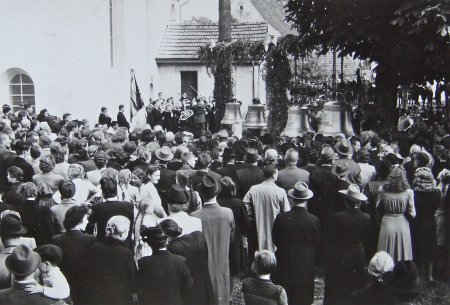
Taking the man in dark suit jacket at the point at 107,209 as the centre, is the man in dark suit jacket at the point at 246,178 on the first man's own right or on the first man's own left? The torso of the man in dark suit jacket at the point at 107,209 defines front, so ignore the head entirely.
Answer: on the first man's own right

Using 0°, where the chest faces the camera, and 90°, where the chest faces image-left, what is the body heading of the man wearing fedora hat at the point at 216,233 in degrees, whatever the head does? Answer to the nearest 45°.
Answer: approximately 180°

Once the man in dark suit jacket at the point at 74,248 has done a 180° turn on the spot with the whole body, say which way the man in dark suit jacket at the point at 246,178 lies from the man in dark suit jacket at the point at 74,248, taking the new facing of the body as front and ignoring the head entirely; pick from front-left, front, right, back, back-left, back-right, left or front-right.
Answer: back-left

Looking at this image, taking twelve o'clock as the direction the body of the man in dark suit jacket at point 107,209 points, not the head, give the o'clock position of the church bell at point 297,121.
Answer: The church bell is roughly at 1 o'clock from the man in dark suit jacket.

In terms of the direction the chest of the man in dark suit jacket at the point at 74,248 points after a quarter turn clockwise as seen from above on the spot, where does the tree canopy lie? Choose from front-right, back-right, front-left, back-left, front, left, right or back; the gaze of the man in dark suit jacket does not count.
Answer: front-left

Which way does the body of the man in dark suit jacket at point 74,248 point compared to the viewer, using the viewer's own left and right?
facing away from the viewer

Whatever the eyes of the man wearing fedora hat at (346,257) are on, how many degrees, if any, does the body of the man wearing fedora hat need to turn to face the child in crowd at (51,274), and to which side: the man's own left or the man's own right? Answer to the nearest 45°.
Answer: approximately 135° to the man's own left

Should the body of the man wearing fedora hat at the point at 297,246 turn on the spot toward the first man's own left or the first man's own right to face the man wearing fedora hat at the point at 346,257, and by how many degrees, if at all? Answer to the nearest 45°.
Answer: approximately 90° to the first man's own right

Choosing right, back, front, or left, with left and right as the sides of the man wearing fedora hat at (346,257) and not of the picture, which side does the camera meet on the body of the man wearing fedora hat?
back

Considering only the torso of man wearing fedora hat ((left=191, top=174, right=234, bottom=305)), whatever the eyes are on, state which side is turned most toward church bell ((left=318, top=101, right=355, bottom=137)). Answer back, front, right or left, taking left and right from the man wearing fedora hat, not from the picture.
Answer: front

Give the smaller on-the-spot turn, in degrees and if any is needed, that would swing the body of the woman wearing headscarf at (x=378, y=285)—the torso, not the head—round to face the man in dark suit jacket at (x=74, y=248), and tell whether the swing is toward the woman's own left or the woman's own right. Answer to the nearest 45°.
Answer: approximately 90° to the woman's own left

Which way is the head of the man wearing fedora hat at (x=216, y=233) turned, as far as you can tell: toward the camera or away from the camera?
away from the camera

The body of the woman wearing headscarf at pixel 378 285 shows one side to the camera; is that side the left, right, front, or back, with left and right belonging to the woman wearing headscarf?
back

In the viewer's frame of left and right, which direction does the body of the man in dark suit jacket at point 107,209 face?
facing away from the viewer

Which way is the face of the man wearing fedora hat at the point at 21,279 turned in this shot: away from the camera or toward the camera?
away from the camera

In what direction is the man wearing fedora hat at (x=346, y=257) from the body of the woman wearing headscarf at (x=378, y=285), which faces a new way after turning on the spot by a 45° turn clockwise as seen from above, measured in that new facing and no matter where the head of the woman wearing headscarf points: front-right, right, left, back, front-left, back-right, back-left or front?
front-left

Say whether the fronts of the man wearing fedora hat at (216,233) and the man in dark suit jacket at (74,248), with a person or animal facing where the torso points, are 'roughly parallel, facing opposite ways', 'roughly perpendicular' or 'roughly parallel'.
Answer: roughly parallel
